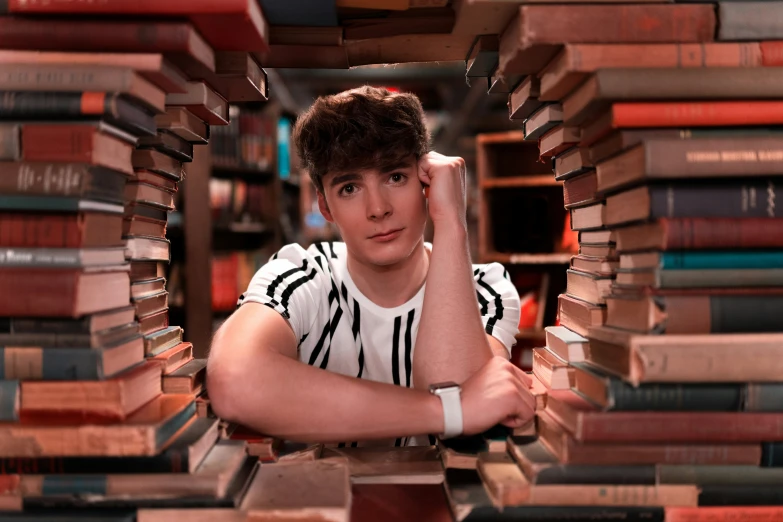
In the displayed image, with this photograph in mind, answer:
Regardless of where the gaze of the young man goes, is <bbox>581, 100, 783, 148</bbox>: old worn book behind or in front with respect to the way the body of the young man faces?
in front

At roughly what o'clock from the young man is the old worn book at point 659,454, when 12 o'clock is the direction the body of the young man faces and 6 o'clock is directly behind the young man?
The old worn book is roughly at 11 o'clock from the young man.

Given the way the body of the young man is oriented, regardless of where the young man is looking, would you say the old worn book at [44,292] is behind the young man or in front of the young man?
in front

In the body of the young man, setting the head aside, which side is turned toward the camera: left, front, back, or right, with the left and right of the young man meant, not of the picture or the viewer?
front

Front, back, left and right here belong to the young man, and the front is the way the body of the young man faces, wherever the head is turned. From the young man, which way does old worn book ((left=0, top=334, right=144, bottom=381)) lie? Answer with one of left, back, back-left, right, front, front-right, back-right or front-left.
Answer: front-right
